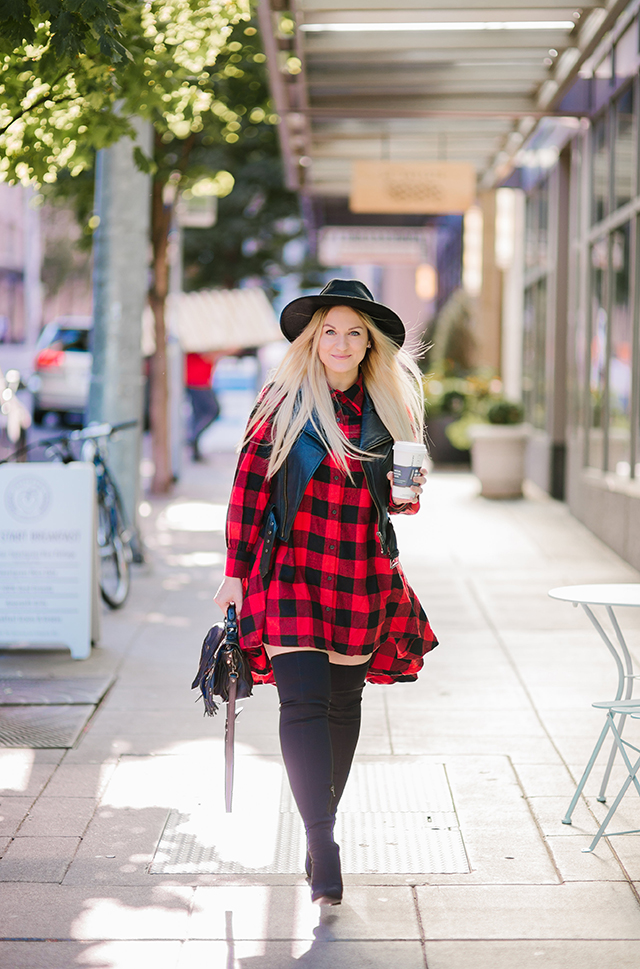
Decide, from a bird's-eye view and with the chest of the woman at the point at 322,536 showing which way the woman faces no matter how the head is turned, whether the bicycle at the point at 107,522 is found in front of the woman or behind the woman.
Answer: behind

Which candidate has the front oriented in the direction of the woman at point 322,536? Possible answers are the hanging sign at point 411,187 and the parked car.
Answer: the hanging sign

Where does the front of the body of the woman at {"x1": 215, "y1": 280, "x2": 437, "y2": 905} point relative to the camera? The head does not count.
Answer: toward the camera

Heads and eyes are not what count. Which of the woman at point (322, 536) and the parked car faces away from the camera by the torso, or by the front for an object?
the parked car

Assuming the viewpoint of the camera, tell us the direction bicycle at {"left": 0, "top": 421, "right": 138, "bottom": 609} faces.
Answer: facing the viewer and to the right of the viewer

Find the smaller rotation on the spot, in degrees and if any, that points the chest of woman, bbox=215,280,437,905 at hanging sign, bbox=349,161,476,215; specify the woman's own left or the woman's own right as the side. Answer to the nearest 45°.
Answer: approximately 180°

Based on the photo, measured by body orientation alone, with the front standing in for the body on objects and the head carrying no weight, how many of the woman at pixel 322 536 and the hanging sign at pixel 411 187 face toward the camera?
2

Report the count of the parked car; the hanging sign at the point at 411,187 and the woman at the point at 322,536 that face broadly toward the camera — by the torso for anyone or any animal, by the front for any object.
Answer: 2

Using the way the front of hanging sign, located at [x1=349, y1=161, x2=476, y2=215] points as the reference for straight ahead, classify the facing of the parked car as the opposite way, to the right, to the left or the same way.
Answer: the opposite way

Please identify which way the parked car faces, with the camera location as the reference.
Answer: facing away from the viewer

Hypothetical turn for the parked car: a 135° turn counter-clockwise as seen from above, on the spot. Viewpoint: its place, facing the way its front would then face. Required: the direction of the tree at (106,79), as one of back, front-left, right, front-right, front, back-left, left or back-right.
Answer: front-left

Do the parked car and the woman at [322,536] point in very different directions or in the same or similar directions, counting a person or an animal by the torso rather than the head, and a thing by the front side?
very different directions

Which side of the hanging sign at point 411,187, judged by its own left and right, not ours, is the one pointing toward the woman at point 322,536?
front

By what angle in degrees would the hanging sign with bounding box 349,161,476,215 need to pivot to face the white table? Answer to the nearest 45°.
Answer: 0° — it already faces it
